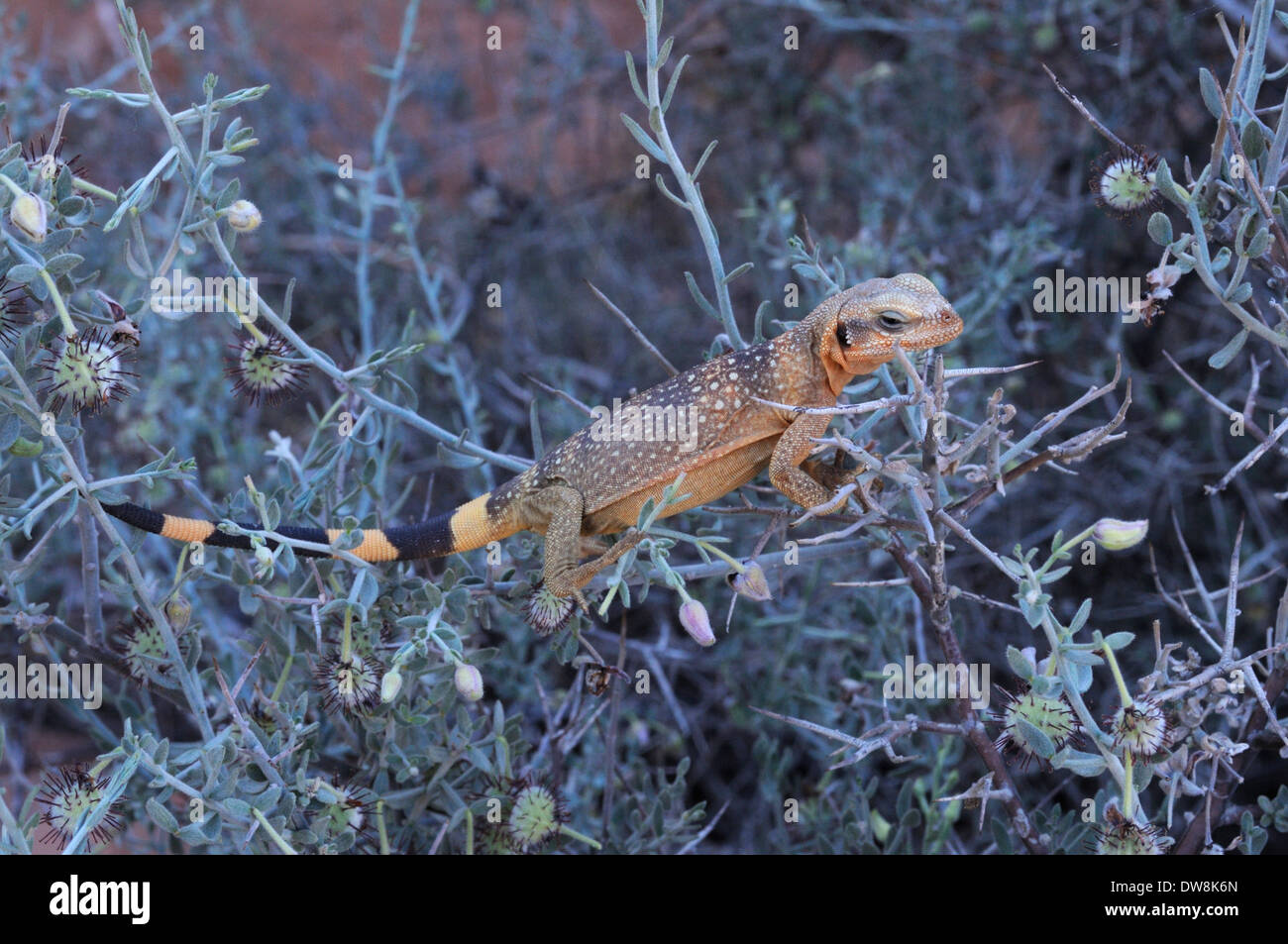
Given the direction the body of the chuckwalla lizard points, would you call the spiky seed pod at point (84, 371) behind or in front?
behind

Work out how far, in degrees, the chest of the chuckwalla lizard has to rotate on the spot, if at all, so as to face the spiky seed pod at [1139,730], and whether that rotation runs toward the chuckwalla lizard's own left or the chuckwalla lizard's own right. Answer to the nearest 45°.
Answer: approximately 45° to the chuckwalla lizard's own right

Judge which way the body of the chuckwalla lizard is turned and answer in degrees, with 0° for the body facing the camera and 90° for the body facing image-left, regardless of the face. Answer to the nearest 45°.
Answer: approximately 270°

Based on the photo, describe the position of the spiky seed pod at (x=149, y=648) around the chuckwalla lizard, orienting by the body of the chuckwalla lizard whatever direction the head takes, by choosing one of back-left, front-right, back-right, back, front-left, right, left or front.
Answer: back

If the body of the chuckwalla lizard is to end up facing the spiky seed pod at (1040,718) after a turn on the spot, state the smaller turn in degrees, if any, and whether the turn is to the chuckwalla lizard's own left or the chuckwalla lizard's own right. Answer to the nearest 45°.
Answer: approximately 45° to the chuckwalla lizard's own right

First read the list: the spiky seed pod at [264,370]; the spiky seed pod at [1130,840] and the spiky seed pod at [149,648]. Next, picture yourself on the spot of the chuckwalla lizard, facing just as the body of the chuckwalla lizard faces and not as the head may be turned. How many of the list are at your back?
2

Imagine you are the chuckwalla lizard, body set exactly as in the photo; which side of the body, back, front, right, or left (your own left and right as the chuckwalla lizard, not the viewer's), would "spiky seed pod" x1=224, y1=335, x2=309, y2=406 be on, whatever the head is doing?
back
